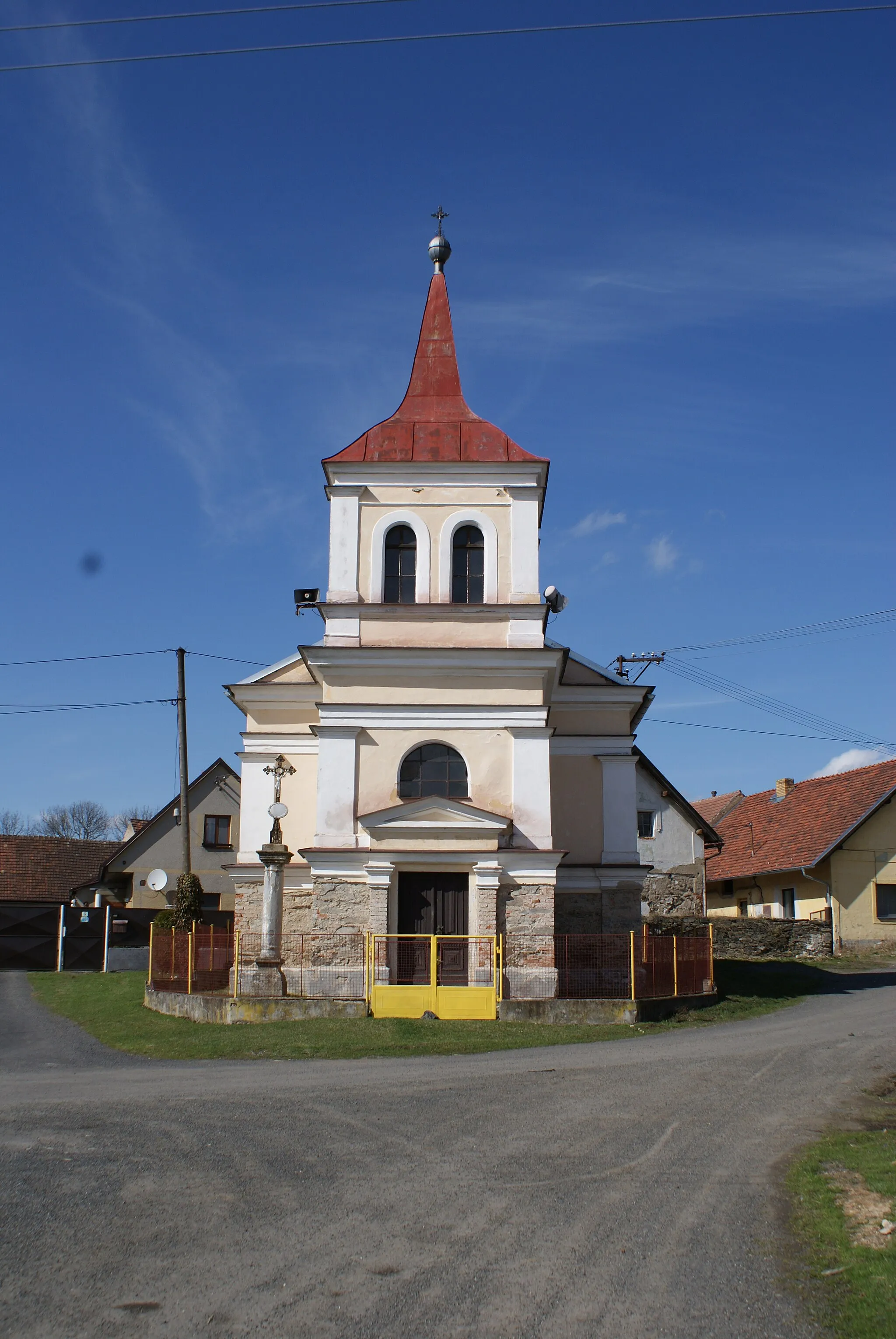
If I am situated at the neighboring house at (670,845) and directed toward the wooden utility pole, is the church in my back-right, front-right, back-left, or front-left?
front-left

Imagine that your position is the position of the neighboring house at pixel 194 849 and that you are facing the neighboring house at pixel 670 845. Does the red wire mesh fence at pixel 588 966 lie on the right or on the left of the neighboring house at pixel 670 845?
right

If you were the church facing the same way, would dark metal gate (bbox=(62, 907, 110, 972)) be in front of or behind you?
behind

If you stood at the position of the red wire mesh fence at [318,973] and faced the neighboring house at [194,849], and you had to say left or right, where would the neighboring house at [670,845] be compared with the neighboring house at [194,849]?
right

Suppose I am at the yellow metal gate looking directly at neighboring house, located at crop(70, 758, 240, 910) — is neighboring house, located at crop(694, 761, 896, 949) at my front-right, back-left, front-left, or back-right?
front-right

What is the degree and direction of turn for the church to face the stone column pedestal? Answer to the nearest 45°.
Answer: approximately 45° to its right

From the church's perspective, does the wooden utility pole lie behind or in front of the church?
behind

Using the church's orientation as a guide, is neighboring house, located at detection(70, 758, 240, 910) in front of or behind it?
behind

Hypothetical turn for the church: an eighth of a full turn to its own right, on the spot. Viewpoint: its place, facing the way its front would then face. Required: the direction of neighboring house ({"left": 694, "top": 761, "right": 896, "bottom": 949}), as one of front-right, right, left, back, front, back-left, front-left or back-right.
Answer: back

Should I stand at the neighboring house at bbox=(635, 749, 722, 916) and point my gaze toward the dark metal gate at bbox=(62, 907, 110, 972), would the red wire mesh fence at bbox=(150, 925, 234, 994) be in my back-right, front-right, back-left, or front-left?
front-left

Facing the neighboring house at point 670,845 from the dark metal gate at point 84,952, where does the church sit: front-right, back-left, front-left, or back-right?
front-right

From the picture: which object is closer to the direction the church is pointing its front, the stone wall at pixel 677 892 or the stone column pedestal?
the stone column pedestal

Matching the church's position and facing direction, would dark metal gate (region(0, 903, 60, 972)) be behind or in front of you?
behind

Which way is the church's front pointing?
toward the camera
